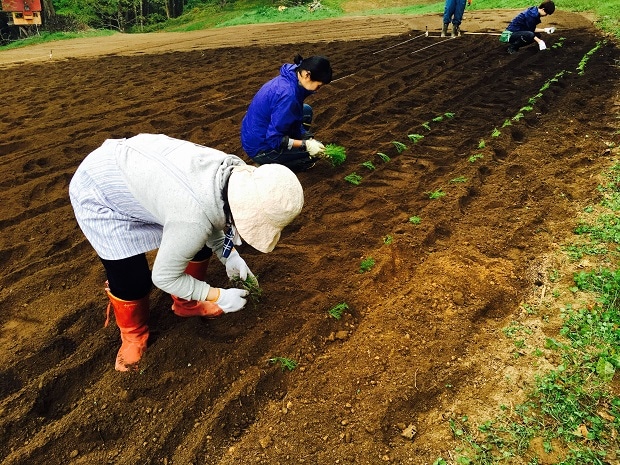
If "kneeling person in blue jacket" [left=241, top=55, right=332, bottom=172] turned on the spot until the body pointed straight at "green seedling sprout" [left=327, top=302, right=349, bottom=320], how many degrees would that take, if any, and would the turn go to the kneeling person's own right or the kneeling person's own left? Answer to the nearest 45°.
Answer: approximately 90° to the kneeling person's own right

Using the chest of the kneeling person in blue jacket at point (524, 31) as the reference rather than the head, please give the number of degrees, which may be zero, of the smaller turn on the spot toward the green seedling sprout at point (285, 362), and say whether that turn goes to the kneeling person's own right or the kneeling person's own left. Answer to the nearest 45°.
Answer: approximately 90° to the kneeling person's own right

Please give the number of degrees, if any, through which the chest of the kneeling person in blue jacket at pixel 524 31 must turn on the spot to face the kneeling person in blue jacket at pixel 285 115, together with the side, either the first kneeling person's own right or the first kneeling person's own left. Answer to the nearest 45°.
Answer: approximately 90° to the first kneeling person's own right

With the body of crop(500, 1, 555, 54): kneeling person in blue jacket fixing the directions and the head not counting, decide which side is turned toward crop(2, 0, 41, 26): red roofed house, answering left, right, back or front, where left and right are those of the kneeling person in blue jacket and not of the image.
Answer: back

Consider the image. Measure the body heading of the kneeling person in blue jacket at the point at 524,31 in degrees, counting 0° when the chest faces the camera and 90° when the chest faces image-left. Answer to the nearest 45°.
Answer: approximately 270°

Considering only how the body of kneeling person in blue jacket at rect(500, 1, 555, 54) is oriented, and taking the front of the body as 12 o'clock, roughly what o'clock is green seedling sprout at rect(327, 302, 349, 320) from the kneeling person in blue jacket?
The green seedling sprout is roughly at 3 o'clock from the kneeling person in blue jacket.

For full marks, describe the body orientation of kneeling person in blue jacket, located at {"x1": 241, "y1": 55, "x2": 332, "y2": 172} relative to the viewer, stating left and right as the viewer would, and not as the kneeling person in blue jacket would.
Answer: facing to the right of the viewer

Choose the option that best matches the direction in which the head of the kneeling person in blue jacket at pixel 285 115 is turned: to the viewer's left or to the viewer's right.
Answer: to the viewer's right

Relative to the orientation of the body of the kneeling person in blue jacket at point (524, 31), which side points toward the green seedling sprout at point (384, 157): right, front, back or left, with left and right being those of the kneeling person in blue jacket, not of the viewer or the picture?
right

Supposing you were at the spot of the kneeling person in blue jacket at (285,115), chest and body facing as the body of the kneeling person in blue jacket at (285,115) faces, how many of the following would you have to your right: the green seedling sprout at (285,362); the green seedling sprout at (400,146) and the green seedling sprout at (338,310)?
2

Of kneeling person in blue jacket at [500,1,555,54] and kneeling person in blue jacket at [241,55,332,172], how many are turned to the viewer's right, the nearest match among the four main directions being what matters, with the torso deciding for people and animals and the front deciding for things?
2

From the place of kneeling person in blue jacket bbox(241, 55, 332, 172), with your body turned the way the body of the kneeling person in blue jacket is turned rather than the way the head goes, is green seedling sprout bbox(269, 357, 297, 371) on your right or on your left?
on your right

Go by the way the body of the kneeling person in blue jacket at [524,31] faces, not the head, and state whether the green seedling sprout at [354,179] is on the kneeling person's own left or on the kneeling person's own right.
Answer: on the kneeling person's own right

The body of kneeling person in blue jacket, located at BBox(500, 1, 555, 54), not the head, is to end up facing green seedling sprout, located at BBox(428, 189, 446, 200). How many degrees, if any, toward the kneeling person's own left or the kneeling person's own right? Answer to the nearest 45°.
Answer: approximately 90° to the kneeling person's own right

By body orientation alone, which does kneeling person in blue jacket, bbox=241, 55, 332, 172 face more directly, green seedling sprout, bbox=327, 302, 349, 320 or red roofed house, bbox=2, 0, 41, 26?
the green seedling sprout
